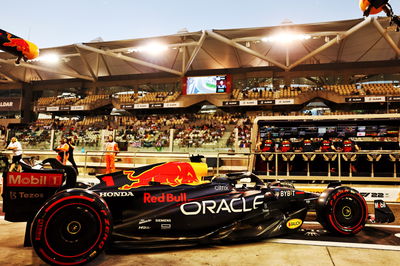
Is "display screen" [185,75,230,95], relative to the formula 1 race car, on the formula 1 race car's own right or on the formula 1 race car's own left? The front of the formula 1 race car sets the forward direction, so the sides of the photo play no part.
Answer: on the formula 1 race car's own left

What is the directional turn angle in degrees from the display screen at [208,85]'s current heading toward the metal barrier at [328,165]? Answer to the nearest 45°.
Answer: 0° — it already faces it

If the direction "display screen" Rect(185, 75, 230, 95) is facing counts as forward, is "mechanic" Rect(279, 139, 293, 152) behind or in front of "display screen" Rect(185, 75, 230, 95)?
in front

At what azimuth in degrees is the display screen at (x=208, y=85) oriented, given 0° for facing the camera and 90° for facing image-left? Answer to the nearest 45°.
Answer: approximately 0°

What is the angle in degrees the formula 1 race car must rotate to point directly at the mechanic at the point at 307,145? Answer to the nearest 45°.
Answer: approximately 45° to its left

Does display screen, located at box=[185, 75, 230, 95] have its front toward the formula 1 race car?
yes

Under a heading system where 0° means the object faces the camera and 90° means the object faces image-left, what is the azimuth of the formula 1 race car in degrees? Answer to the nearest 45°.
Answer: approximately 270°

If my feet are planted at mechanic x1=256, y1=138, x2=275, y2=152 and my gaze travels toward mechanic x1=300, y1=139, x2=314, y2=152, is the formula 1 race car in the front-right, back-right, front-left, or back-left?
back-right

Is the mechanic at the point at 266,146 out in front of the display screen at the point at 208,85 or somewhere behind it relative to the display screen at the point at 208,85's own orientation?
in front

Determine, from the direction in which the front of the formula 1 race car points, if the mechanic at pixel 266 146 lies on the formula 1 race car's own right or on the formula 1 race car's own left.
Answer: on the formula 1 race car's own left

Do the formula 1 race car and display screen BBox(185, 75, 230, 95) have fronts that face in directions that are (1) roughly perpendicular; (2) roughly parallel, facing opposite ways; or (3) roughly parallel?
roughly perpendicular
